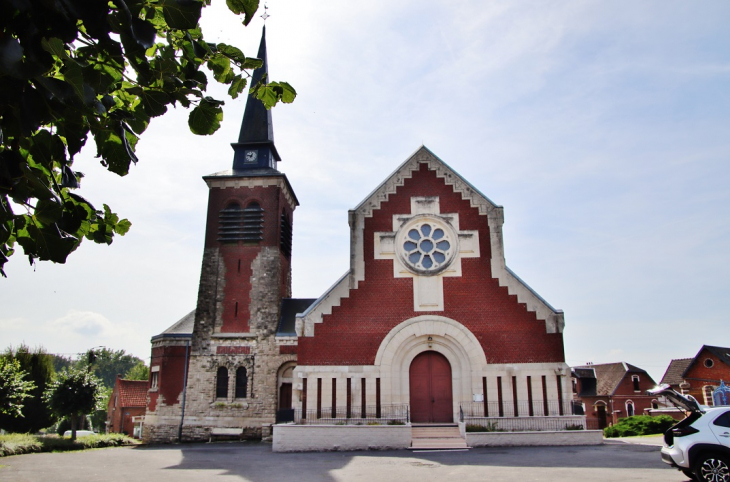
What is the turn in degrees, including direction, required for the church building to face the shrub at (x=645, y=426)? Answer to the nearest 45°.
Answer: approximately 135° to its left

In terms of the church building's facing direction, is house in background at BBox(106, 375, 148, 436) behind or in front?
behind

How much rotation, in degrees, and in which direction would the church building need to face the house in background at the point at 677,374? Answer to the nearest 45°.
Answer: approximately 135° to its left

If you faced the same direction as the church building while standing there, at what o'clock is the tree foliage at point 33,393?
The tree foliage is roughly at 4 o'clock from the church building.

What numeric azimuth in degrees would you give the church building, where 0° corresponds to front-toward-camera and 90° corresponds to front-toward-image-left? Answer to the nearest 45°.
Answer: approximately 0°

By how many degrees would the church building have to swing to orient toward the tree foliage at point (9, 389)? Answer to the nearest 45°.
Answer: approximately 90° to its right
